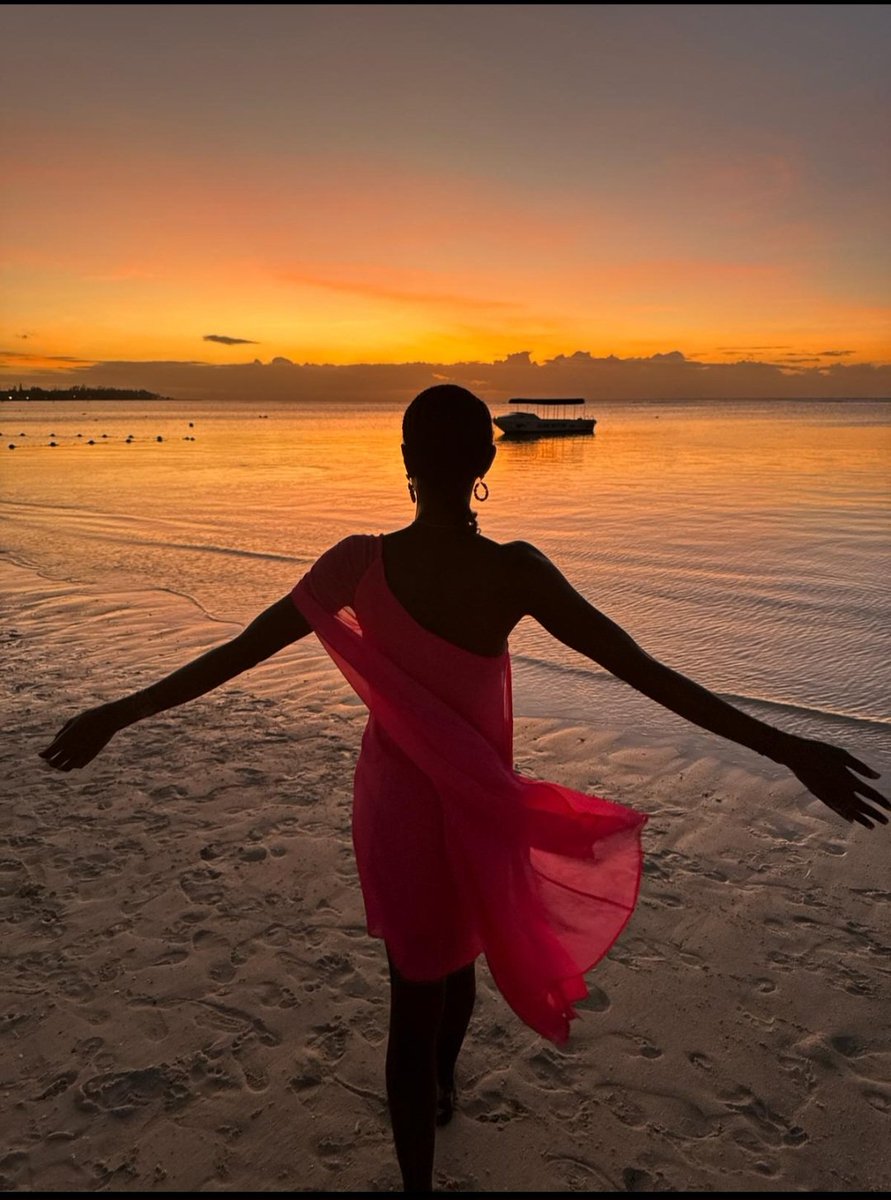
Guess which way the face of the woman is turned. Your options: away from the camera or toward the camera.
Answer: away from the camera

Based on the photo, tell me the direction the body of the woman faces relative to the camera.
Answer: away from the camera
